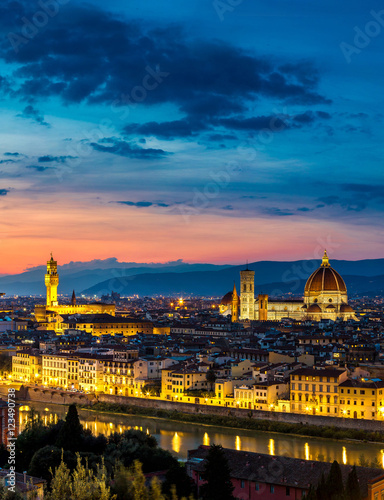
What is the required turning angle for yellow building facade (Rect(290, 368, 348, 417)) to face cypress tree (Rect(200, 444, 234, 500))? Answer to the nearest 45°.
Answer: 0° — it already faces it

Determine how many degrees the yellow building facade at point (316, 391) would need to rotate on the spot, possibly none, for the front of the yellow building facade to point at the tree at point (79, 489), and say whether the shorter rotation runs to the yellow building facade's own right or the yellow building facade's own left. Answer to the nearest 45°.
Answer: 0° — it already faces it

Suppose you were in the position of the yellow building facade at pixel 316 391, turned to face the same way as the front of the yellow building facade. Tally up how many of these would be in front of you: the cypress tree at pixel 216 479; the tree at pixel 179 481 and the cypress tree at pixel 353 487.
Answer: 3

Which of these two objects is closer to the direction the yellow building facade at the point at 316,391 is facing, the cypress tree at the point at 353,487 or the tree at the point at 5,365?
the cypress tree

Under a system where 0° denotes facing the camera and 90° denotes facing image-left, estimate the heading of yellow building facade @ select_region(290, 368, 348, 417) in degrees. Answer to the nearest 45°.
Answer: approximately 0°

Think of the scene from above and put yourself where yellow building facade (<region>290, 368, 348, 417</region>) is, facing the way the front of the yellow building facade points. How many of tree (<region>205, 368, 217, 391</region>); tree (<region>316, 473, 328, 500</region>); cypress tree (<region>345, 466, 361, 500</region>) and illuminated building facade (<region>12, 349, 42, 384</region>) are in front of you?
2

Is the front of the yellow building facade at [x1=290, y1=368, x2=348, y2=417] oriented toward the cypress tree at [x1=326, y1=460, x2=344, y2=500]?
yes

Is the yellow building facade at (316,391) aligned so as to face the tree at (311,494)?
yes

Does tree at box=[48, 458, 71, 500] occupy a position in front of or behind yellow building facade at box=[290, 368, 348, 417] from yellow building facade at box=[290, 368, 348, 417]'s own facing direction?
in front

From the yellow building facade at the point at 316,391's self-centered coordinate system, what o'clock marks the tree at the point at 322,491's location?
The tree is roughly at 12 o'clock from the yellow building facade.

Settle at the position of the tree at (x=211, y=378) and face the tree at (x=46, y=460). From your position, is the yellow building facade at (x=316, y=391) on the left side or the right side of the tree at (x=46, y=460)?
left

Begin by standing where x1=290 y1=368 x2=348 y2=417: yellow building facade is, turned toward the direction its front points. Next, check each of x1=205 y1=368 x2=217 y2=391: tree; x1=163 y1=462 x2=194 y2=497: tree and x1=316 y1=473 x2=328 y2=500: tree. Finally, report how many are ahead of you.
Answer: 2

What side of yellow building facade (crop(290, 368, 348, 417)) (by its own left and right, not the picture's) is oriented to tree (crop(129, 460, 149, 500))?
front

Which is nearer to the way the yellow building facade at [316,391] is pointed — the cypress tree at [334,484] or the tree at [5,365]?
the cypress tree
